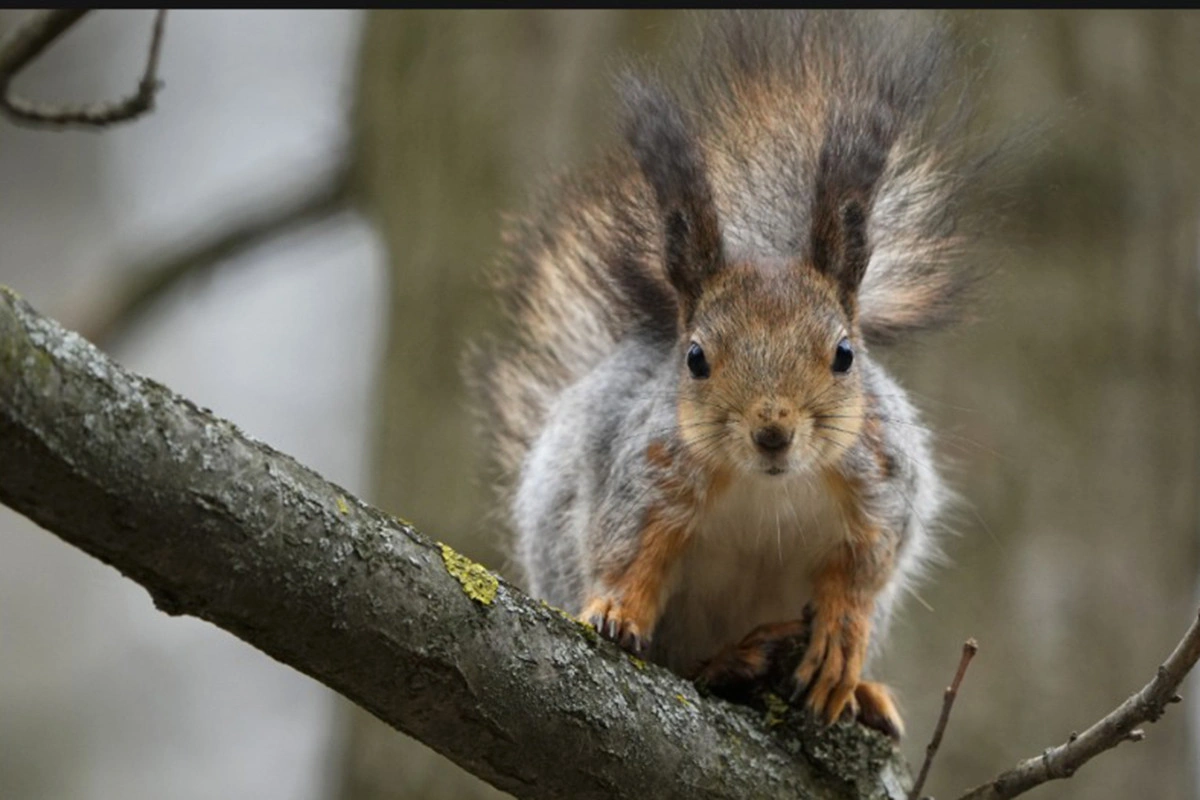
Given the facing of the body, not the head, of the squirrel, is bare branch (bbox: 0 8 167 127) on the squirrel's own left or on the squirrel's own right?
on the squirrel's own right

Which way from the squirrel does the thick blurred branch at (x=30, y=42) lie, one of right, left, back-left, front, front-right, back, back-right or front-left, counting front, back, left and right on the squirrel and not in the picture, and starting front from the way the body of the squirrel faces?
right

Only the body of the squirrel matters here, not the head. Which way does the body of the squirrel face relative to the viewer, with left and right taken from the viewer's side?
facing the viewer
